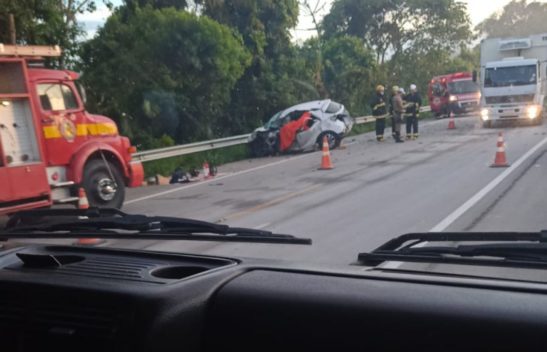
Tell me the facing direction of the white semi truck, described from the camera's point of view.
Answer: facing the viewer

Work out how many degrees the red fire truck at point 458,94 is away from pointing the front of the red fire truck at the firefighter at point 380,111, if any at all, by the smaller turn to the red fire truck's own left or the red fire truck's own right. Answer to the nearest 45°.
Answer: approximately 45° to the red fire truck's own right

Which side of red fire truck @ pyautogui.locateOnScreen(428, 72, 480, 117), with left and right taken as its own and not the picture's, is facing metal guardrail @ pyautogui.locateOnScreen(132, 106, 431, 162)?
right

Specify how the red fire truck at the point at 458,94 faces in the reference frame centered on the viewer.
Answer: facing the viewer and to the right of the viewer

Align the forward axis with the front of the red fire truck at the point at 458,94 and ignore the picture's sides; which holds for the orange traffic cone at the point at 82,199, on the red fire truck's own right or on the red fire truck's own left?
on the red fire truck's own right

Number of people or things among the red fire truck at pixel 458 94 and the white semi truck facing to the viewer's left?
0
